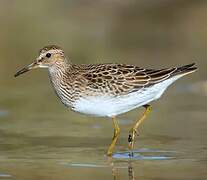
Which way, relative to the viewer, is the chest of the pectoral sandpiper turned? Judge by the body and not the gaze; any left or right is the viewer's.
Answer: facing to the left of the viewer
